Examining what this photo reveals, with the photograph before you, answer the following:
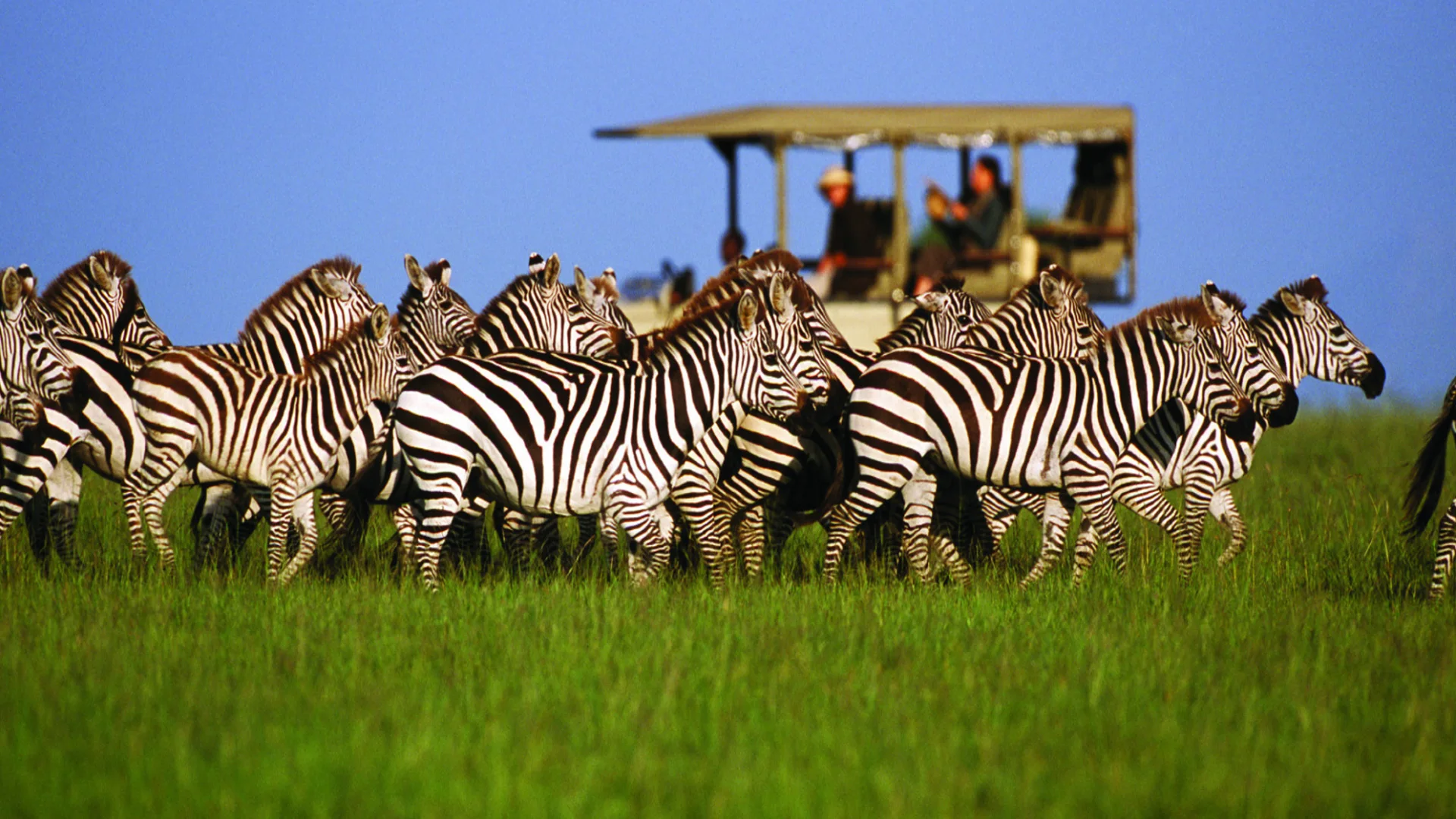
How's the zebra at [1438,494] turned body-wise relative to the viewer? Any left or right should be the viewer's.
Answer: facing to the right of the viewer

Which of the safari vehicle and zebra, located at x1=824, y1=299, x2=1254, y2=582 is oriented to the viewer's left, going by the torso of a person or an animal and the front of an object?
the safari vehicle

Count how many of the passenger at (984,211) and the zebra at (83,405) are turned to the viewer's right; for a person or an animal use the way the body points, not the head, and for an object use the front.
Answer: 1

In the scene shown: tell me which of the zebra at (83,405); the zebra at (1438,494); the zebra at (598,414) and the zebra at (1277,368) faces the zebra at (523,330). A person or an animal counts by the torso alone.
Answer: the zebra at (83,405)

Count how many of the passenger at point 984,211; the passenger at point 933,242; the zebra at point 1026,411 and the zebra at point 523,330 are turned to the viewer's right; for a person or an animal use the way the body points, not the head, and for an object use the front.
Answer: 2

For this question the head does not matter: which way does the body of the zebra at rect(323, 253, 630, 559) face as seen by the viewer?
to the viewer's right

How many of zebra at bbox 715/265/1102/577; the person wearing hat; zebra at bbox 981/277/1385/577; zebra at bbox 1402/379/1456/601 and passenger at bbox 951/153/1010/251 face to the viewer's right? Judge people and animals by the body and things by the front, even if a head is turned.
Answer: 3

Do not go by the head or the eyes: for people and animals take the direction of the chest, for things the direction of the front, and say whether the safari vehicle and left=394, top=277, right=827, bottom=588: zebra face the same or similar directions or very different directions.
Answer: very different directions

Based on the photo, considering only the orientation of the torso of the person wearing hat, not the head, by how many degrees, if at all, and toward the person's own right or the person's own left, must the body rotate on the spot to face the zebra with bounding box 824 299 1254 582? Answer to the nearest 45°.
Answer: approximately 45° to the person's own left

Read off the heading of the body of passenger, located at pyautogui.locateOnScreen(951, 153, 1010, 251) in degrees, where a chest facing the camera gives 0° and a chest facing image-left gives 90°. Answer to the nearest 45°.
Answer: approximately 45°

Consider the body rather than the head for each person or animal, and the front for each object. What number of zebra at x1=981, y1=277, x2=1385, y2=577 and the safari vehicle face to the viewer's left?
1

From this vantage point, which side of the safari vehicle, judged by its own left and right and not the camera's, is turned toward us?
left

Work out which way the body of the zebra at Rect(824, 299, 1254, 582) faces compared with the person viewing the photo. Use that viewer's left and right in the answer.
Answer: facing to the right of the viewer
